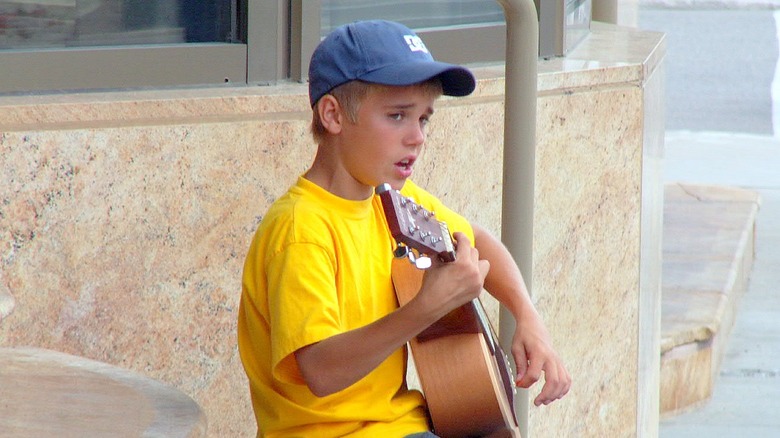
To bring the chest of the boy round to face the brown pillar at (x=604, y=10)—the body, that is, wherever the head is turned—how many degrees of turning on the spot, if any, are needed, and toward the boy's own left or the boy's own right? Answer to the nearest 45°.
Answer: approximately 135° to the boy's own left

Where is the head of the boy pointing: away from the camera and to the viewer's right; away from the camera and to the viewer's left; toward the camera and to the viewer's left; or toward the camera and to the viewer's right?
toward the camera and to the viewer's right

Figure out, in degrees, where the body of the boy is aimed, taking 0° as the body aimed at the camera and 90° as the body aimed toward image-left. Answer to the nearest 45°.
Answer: approximately 315°
